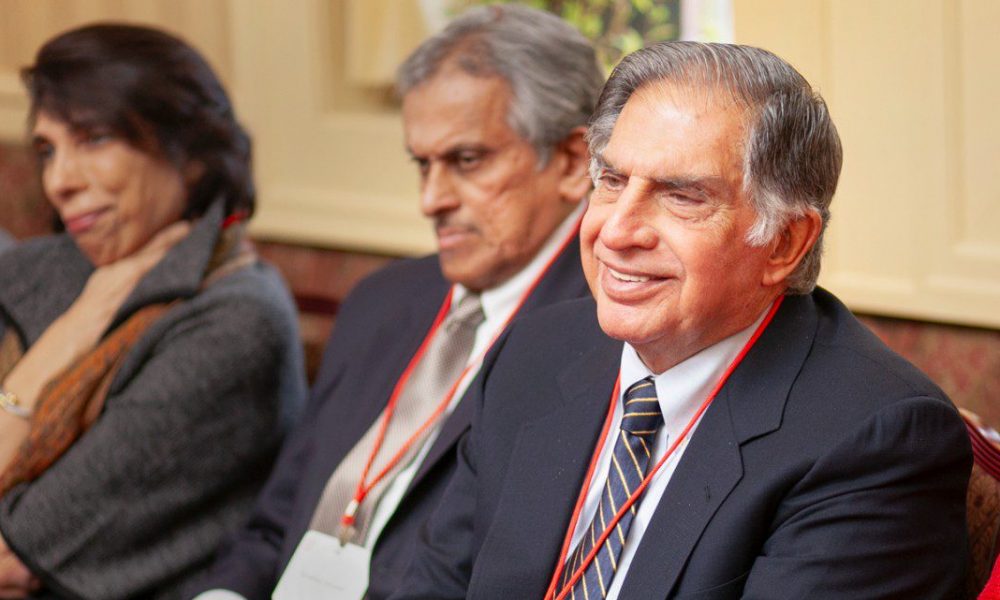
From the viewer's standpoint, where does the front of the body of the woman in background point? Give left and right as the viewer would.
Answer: facing the viewer and to the left of the viewer

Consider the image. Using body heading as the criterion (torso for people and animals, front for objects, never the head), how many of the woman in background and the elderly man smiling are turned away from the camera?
0

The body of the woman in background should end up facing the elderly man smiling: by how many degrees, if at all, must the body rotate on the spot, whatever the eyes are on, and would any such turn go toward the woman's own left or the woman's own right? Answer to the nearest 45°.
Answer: approximately 90° to the woman's own left

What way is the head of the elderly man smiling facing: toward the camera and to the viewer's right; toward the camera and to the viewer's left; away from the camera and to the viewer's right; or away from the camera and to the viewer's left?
toward the camera and to the viewer's left

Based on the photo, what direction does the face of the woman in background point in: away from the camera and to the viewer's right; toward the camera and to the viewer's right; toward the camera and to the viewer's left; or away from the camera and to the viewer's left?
toward the camera and to the viewer's left

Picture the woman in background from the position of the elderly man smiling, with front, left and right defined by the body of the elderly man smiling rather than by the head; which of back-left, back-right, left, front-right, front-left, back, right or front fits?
right

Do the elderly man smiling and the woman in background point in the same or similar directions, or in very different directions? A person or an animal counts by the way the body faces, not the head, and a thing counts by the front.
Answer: same or similar directions
